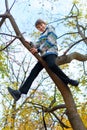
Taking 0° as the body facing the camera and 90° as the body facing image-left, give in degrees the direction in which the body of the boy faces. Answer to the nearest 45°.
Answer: approximately 45°
